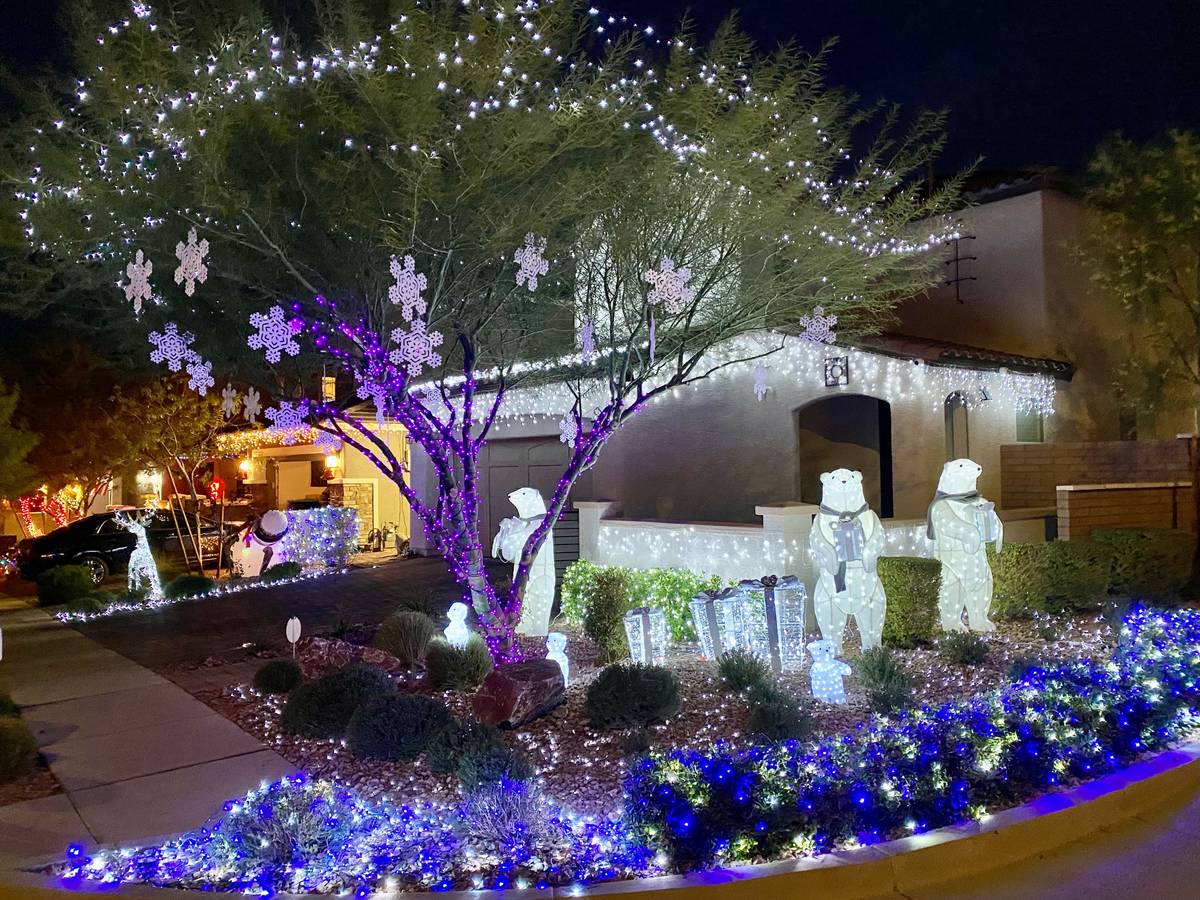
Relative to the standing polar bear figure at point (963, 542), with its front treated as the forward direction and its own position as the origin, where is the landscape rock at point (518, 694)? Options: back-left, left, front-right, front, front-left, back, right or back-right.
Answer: right

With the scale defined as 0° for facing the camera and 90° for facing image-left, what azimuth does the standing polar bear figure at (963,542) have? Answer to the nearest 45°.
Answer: approximately 315°

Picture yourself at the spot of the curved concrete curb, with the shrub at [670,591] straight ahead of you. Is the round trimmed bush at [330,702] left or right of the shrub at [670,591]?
left

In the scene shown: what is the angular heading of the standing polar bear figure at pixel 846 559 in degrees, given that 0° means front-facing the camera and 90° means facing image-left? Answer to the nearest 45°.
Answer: approximately 0°

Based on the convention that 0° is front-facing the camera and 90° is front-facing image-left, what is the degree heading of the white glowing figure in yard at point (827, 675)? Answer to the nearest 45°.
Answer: approximately 315°

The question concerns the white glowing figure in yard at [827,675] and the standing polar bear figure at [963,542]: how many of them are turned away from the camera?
0

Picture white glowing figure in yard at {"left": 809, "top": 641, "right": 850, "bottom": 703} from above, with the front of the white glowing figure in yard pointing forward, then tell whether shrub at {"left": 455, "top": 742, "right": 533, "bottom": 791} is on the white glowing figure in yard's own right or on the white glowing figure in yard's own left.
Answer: on the white glowing figure in yard's own right

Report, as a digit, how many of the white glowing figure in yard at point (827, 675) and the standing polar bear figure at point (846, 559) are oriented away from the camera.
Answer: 0

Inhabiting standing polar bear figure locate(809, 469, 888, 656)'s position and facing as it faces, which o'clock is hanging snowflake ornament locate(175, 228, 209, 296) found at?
The hanging snowflake ornament is roughly at 2 o'clock from the standing polar bear figure.

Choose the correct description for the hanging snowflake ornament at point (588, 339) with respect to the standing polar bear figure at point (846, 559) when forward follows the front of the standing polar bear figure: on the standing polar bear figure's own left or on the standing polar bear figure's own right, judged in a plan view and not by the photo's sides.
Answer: on the standing polar bear figure's own right

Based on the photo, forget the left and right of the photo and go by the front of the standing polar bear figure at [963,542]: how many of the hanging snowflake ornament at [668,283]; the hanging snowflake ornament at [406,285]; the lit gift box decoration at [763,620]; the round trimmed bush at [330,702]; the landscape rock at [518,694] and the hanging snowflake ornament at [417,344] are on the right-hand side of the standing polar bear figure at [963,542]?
6

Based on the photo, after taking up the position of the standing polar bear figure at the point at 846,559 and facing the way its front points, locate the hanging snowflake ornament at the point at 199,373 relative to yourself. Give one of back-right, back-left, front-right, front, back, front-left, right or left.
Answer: right

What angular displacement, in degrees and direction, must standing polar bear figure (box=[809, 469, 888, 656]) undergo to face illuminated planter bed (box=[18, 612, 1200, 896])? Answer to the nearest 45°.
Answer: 0° — it already faces it

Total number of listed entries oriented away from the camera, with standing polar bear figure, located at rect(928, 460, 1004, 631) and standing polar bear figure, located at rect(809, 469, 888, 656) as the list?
0
